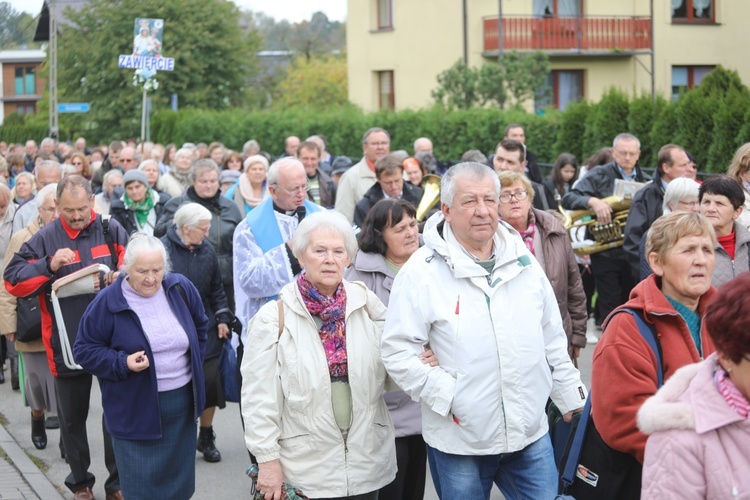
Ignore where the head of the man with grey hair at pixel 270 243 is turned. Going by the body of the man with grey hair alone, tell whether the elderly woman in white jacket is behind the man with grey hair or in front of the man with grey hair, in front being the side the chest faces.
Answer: in front

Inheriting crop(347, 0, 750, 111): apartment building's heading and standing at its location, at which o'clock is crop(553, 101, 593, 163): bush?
The bush is roughly at 12 o'clock from the apartment building.

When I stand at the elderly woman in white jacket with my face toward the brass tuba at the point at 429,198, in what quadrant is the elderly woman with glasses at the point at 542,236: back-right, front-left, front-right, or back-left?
front-right

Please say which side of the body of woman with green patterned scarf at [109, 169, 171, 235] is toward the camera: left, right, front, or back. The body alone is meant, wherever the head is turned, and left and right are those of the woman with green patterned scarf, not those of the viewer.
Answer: front

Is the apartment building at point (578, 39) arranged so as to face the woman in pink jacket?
yes

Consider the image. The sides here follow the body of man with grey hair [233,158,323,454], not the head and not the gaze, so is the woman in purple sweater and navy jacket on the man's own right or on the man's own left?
on the man's own right

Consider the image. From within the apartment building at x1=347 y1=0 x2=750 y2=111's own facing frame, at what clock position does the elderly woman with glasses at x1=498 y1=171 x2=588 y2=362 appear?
The elderly woman with glasses is roughly at 12 o'clock from the apartment building.

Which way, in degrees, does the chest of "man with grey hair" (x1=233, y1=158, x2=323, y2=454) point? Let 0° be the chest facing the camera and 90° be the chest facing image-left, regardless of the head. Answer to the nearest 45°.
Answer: approximately 315°

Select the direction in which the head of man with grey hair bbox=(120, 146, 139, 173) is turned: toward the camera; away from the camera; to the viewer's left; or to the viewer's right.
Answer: toward the camera

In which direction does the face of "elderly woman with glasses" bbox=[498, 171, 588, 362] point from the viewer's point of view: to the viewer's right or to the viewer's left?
to the viewer's left

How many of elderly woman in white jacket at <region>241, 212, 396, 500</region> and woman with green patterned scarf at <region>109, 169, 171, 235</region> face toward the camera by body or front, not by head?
2

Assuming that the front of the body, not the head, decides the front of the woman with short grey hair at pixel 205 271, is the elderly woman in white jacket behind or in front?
in front

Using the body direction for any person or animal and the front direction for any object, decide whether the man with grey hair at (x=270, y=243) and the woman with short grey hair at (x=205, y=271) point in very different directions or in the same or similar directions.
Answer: same or similar directions

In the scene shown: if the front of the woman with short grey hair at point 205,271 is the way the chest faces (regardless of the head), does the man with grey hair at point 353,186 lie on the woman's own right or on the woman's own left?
on the woman's own left

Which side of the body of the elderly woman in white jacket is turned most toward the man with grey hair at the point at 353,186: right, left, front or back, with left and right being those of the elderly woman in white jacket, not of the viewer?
back

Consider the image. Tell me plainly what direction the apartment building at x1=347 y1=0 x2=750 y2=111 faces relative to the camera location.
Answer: facing the viewer
